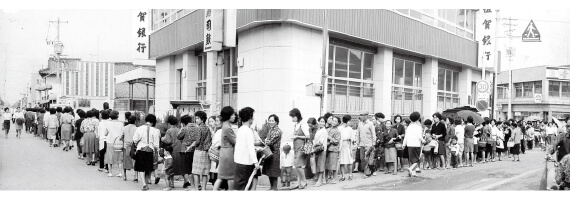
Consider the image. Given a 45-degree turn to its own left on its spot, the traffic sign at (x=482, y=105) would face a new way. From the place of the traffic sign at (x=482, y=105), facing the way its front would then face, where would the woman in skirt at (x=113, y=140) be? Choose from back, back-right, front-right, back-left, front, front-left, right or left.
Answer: right

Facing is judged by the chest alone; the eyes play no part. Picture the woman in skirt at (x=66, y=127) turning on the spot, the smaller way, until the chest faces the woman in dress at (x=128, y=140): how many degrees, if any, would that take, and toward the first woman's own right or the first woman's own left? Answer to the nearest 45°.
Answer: approximately 180°

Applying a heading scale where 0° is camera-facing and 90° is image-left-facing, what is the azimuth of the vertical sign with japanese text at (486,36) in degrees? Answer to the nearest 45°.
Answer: approximately 0°

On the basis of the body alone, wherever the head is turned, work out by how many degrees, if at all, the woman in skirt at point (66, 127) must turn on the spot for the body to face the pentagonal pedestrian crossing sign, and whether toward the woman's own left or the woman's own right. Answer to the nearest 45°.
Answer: approximately 135° to the woman's own right

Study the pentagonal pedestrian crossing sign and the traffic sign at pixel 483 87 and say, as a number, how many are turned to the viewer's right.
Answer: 0

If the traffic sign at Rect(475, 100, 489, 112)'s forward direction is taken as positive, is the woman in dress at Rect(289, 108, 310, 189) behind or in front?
in front

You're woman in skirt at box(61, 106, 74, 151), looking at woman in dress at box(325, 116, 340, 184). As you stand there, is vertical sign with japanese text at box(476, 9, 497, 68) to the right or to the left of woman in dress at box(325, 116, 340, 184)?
left

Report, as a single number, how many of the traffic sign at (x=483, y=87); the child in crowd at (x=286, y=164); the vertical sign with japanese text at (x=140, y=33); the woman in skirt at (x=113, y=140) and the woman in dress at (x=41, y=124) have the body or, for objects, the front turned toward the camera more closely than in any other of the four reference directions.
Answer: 3
